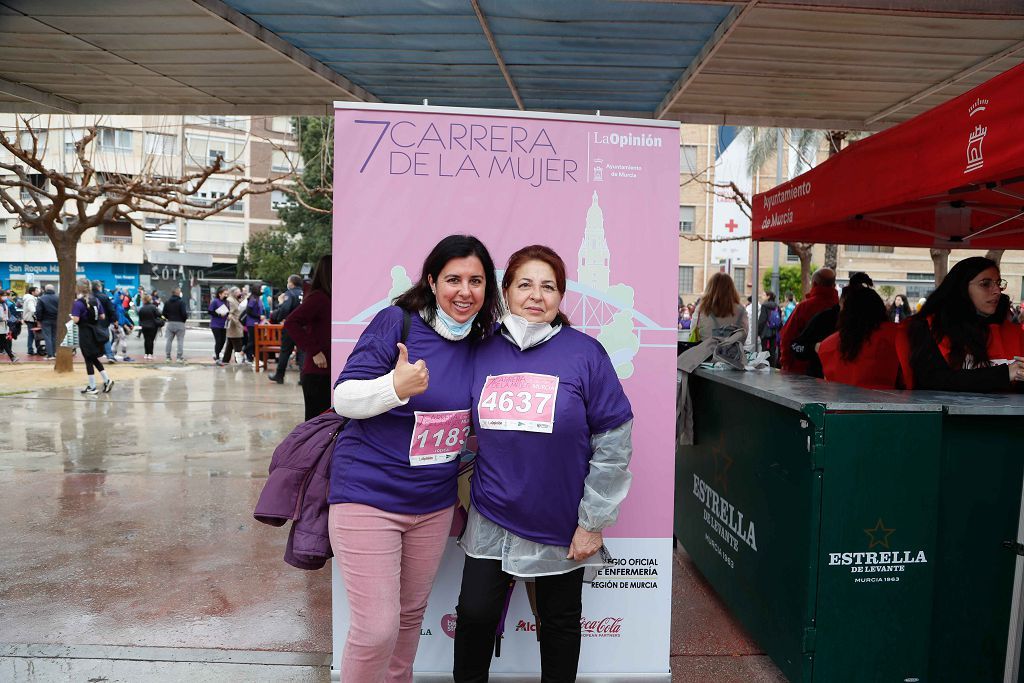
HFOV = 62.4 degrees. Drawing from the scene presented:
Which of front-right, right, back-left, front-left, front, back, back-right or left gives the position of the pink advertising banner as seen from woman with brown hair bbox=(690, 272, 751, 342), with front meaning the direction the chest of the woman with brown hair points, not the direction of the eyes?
back

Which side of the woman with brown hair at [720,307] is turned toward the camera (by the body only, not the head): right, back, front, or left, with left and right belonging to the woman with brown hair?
back

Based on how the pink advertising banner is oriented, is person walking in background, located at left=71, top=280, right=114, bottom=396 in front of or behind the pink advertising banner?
behind

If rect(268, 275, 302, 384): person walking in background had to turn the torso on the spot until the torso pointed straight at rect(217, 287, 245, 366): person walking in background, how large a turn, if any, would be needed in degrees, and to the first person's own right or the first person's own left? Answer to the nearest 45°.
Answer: approximately 90° to the first person's own right

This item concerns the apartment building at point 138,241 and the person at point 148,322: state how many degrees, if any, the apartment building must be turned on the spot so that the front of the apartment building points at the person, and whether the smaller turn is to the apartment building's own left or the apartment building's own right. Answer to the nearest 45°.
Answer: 0° — it already faces them
